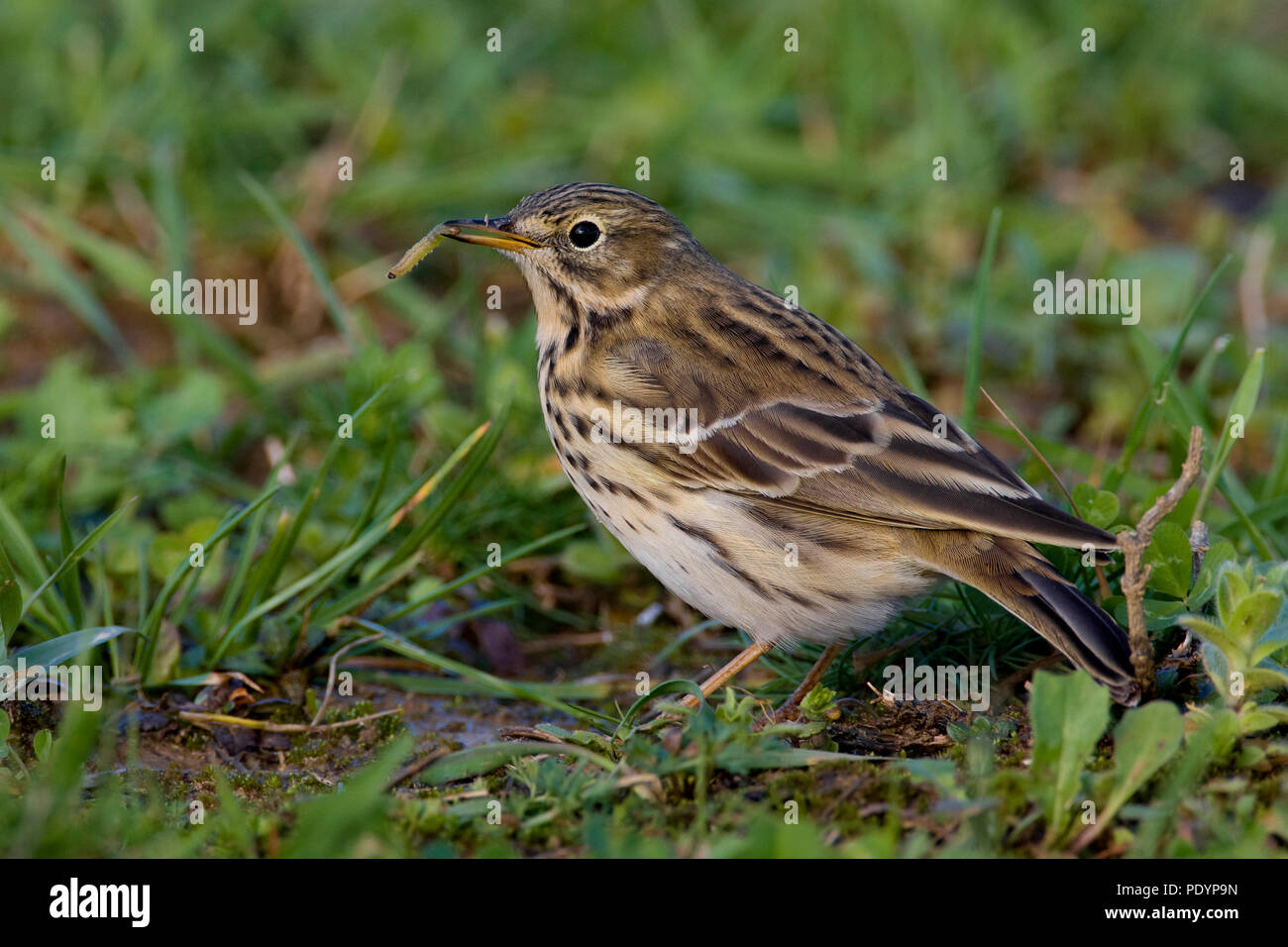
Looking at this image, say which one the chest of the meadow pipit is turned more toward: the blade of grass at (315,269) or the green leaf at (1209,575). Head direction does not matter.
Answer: the blade of grass

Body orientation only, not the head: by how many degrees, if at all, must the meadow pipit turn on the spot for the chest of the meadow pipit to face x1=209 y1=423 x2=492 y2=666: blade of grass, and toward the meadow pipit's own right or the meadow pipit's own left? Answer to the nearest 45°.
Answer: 0° — it already faces it

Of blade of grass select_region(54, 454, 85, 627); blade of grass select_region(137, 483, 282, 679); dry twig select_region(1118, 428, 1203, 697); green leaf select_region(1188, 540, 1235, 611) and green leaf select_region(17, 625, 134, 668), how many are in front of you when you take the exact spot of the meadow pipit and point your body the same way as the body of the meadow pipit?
3

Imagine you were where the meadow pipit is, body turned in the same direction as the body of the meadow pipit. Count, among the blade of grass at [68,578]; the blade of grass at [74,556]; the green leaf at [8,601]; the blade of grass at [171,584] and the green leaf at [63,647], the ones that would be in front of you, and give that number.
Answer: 5

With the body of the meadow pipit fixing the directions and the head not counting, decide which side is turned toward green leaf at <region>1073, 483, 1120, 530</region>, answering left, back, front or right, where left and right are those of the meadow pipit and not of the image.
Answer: back

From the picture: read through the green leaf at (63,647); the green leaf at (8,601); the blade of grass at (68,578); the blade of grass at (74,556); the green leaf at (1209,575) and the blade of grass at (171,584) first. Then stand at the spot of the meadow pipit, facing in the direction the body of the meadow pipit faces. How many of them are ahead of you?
5

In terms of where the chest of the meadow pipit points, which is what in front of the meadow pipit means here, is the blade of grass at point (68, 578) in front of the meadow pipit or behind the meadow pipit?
in front

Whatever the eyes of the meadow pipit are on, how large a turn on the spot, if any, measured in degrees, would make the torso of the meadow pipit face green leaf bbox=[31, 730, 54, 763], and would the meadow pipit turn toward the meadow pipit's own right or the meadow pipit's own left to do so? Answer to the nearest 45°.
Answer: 0° — it already faces it

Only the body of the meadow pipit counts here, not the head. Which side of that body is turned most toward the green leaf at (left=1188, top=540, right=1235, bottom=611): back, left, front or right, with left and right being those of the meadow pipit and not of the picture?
back

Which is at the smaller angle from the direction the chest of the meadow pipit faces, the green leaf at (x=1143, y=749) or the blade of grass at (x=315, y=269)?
the blade of grass

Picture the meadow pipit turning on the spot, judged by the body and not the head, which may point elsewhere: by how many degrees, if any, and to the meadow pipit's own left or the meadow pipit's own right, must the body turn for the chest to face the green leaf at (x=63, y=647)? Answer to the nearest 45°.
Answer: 0° — it already faces it

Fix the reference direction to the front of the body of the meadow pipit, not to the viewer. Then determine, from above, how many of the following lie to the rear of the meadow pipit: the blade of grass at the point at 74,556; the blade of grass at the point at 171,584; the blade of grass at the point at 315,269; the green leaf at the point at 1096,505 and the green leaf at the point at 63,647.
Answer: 1

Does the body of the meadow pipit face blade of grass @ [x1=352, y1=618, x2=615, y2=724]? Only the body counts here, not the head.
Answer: yes

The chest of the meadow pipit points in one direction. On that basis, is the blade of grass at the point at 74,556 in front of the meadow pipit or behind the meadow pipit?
in front

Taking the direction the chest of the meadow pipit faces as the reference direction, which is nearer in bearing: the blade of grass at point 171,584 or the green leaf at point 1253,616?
the blade of grass

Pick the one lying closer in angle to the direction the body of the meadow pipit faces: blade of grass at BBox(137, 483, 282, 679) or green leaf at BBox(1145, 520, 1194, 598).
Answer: the blade of grass

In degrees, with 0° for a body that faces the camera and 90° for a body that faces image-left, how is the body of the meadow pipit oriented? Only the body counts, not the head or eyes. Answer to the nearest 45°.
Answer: approximately 90°

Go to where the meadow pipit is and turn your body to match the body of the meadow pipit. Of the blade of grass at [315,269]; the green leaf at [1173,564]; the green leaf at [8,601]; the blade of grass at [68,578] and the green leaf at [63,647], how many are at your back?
1

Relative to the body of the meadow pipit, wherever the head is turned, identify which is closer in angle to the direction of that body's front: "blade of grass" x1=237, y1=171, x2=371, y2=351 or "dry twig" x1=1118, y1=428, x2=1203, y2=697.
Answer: the blade of grass

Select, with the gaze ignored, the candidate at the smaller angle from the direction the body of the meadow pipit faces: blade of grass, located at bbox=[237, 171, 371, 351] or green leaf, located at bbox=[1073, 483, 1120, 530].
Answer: the blade of grass
